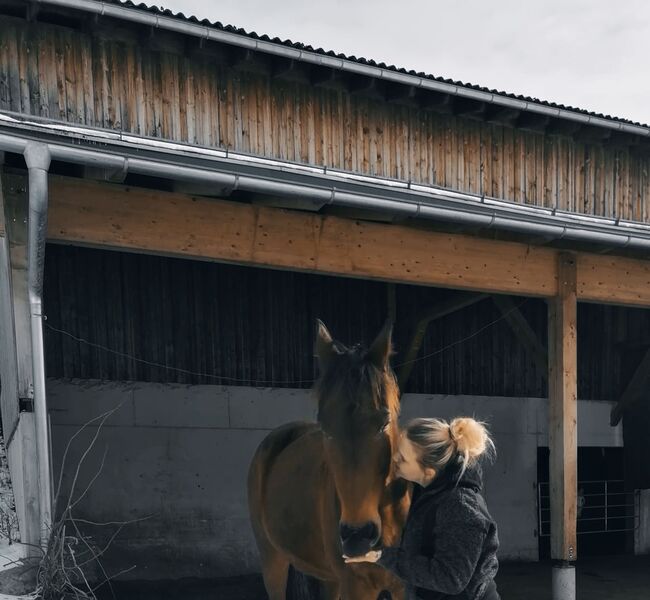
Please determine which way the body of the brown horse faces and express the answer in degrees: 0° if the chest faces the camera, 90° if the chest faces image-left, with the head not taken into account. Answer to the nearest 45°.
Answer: approximately 315°

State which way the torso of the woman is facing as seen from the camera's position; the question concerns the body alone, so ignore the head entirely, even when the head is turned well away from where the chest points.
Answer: to the viewer's left

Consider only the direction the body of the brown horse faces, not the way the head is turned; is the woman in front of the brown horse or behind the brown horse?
in front

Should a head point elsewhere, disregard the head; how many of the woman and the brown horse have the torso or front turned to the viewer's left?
1

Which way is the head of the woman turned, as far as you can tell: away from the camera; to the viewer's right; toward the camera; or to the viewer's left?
to the viewer's left

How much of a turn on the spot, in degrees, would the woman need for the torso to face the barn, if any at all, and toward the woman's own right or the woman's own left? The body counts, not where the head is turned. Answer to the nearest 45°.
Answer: approximately 90° to the woman's own right
